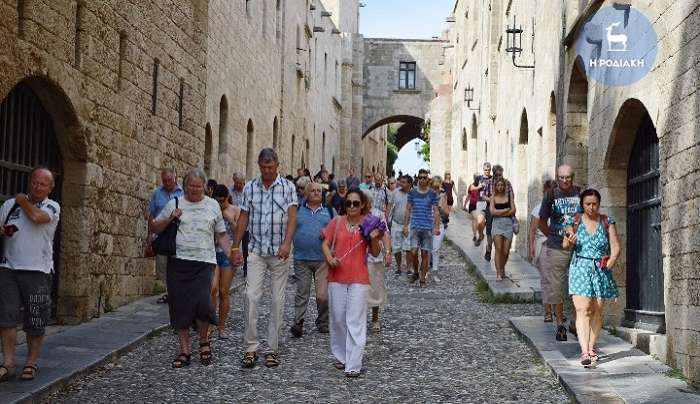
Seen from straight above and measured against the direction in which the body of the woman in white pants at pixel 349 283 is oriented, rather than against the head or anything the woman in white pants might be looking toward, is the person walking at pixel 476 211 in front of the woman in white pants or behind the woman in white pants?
behind

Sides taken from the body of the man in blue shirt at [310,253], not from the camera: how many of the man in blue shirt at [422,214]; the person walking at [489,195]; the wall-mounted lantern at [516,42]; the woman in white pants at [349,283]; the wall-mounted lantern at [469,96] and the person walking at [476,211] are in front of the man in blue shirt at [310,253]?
1

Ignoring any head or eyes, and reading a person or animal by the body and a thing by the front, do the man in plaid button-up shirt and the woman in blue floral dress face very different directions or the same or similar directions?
same or similar directions

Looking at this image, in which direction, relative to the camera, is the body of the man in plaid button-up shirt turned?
toward the camera

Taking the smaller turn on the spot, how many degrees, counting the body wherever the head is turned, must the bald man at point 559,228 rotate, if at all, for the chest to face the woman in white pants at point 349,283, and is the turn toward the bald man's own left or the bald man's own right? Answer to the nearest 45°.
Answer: approximately 45° to the bald man's own right

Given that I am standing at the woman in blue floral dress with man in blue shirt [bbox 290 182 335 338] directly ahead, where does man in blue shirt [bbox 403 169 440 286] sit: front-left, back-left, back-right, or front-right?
front-right

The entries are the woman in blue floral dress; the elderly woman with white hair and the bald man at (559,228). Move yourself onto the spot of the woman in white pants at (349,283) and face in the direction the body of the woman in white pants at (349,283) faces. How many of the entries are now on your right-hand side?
1

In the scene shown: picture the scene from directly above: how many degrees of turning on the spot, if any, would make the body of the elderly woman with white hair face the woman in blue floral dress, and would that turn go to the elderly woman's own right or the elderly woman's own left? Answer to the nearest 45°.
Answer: approximately 90° to the elderly woman's own left

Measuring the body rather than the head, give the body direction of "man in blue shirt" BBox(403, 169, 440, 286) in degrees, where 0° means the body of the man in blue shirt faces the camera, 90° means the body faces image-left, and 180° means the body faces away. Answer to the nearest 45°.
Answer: approximately 0°

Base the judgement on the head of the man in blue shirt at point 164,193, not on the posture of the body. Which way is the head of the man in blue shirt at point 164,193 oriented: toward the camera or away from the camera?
toward the camera

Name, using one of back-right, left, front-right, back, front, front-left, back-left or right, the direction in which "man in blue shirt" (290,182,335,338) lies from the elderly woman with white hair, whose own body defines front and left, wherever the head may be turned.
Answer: back-left

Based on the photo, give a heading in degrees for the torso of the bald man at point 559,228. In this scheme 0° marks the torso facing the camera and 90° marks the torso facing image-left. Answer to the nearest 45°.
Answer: approximately 0°

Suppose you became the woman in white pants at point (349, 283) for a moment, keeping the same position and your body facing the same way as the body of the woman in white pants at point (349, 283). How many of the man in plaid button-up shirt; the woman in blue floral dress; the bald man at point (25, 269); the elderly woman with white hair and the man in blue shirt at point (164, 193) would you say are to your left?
1
